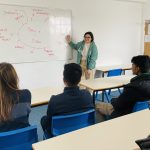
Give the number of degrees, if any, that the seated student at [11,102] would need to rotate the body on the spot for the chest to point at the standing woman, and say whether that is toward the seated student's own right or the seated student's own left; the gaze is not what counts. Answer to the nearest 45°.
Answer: approximately 45° to the seated student's own right

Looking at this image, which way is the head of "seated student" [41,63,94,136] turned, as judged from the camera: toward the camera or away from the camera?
away from the camera

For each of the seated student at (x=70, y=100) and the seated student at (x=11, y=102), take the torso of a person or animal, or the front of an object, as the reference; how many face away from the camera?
2

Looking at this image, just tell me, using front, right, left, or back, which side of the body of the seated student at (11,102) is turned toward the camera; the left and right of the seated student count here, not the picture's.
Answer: back

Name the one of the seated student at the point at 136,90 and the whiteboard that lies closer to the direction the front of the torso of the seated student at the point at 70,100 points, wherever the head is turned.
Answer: the whiteboard

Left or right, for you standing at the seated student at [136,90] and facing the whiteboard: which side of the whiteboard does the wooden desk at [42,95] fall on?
left

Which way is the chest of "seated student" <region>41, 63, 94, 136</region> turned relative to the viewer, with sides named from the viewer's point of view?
facing away from the viewer

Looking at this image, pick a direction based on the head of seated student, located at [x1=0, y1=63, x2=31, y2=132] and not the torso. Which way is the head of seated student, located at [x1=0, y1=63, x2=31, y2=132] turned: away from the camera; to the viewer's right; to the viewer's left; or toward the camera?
away from the camera
